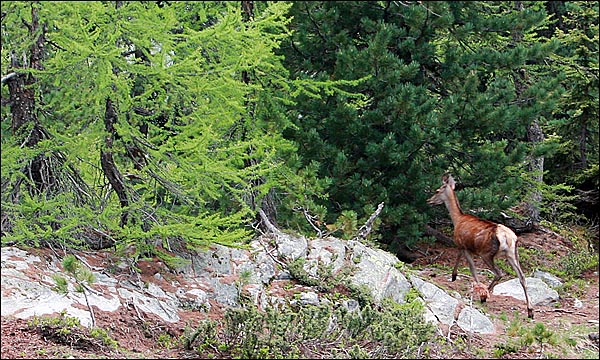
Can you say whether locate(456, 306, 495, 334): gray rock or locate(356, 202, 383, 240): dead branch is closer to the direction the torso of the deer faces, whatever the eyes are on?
the dead branch

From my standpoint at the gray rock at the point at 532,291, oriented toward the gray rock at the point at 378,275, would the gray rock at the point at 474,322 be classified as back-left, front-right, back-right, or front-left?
front-left

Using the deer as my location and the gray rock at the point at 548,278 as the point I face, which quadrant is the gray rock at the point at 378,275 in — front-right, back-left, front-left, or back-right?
back-left

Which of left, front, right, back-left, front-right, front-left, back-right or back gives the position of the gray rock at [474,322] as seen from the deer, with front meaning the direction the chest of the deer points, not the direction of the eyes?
back-left

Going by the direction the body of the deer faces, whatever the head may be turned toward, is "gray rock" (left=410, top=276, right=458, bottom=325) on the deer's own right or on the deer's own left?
on the deer's own left

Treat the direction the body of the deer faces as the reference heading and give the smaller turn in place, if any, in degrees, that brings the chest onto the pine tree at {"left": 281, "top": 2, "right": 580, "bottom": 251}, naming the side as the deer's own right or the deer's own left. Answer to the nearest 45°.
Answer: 0° — it already faces it

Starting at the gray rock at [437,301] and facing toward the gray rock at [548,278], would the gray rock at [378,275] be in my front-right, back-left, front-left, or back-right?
back-left

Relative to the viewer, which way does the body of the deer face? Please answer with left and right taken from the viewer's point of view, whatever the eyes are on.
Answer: facing away from the viewer and to the left of the viewer

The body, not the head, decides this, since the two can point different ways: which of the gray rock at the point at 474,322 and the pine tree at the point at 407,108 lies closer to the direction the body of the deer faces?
the pine tree
